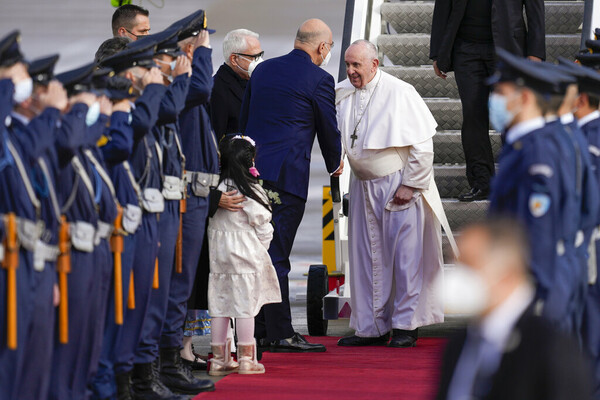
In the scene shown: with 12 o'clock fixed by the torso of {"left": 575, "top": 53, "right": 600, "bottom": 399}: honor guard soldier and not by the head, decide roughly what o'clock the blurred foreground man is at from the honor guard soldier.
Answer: The blurred foreground man is roughly at 9 o'clock from the honor guard soldier.

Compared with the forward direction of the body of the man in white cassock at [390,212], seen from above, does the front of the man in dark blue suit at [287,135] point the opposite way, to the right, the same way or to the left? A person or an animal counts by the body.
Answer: the opposite way

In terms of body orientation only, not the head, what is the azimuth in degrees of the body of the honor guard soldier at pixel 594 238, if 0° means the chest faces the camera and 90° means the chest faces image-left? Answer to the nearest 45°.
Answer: approximately 90°

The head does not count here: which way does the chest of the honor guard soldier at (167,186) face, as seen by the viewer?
to the viewer's right

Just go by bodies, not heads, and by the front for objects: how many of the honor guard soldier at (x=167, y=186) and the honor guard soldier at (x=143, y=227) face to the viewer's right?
2

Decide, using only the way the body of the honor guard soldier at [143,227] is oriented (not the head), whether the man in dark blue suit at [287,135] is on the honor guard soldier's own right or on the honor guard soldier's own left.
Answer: on the honor guard soldier's own left

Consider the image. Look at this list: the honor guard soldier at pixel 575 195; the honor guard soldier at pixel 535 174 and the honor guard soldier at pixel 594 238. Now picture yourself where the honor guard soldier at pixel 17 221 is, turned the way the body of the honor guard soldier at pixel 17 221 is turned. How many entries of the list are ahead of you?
3

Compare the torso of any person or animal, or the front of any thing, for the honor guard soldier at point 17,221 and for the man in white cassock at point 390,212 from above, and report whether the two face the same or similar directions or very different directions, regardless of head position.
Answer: very different directions

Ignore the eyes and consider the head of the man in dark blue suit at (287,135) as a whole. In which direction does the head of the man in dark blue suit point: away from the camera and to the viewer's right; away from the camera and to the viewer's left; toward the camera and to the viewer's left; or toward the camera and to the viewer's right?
away from the camera and to the viewer's right

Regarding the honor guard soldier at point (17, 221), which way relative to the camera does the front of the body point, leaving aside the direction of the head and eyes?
to the viewer's right
